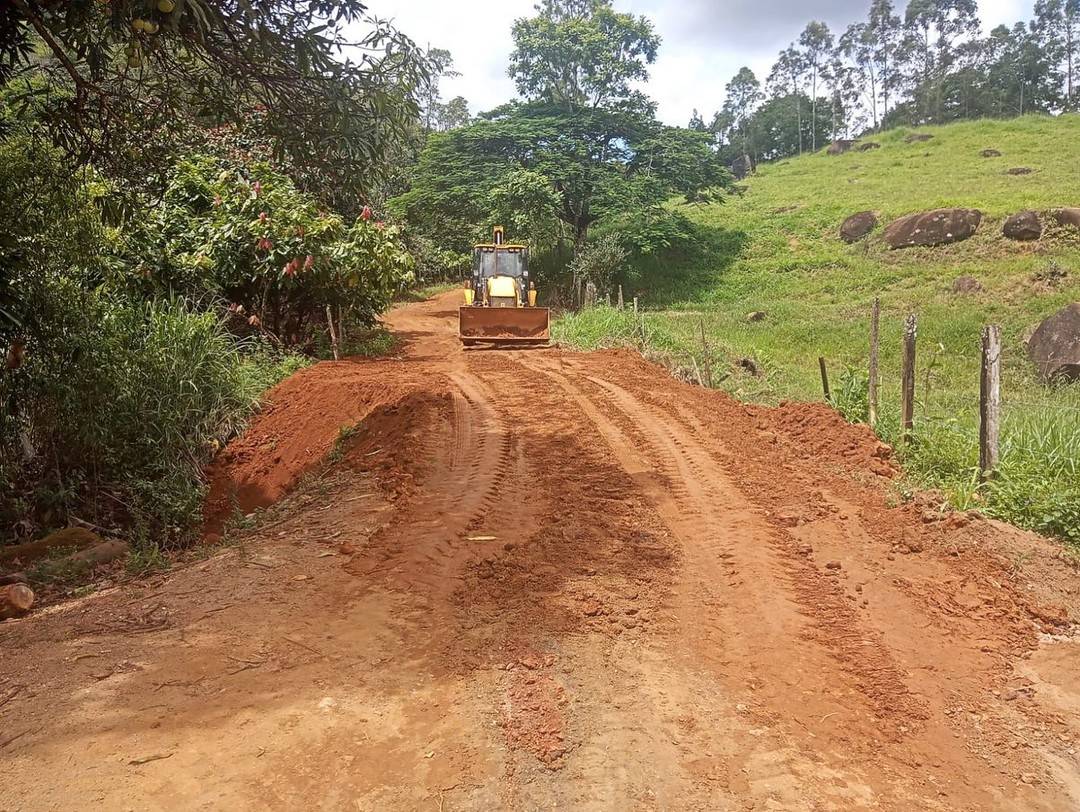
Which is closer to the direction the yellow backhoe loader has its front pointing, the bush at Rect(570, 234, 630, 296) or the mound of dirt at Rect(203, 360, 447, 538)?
the mound of dirt

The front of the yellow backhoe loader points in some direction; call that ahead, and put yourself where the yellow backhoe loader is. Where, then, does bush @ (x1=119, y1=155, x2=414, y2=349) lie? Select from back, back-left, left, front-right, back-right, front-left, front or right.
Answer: front-right

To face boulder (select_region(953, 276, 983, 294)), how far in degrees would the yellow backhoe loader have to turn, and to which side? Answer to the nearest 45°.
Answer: approximately 90° to its left

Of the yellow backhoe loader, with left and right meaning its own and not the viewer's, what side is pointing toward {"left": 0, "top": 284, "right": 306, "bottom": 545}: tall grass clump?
front

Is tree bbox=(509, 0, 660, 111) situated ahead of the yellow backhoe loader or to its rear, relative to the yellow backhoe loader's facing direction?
to the rear

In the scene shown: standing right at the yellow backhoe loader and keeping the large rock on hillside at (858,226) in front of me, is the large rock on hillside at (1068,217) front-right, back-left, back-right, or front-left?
front-right

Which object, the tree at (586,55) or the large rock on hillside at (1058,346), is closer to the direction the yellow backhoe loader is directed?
the large rock on hillside

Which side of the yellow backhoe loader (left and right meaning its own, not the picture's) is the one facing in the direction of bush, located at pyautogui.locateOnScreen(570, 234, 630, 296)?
back

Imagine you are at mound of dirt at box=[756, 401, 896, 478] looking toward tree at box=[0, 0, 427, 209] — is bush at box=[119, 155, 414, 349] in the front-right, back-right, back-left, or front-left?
front-right

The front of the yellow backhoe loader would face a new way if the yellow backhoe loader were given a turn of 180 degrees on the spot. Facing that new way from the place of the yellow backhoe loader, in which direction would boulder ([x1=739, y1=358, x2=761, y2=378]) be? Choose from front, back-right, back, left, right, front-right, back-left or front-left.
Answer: back-right

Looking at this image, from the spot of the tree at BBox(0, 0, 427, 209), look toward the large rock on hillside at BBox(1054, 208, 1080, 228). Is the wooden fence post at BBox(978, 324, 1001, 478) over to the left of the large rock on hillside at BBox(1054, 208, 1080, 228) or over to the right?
right

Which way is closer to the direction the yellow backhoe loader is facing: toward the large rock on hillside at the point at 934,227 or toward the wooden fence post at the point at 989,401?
the wooden fence post

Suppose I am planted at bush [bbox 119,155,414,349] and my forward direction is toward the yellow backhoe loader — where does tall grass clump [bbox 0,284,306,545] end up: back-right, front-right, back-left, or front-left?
back-right

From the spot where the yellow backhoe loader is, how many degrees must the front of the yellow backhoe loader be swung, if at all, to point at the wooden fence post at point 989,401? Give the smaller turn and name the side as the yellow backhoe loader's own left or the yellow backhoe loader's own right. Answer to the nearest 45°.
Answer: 0° — it already faces it

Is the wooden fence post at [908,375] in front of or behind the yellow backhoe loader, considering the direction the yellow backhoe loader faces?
in front

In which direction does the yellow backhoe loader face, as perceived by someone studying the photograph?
facing the viewer
